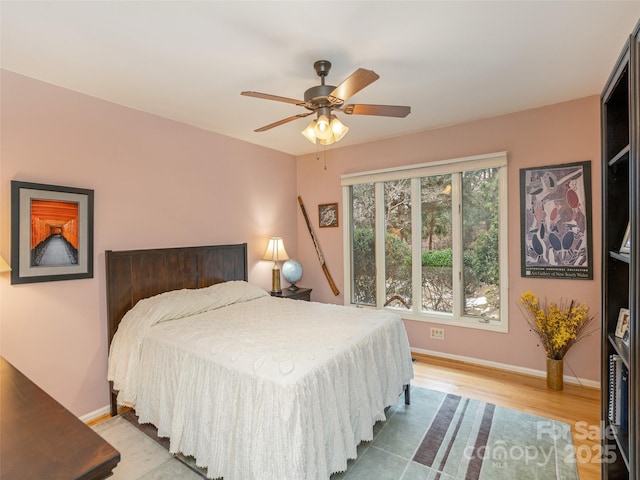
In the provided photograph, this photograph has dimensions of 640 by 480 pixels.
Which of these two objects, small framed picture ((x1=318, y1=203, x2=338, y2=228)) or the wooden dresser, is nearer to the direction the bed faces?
the wooden dresser

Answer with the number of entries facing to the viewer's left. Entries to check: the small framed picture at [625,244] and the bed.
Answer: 1

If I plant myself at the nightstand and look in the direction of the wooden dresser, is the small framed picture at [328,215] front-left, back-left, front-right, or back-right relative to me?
back-left

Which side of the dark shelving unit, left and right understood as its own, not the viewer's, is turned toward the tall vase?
right

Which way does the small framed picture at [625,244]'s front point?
to the viewer's left

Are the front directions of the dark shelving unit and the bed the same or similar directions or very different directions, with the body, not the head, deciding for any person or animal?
very different directions

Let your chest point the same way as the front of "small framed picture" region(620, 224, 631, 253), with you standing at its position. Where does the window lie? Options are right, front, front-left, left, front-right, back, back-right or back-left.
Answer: front-right

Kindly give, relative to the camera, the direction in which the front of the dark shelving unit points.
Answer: facing to the left of the viewer

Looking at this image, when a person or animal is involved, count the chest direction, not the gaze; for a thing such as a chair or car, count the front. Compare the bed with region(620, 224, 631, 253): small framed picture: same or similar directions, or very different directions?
very different directions

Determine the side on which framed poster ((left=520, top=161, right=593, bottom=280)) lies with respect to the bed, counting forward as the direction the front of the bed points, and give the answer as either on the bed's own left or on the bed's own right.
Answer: on the bed's own left
